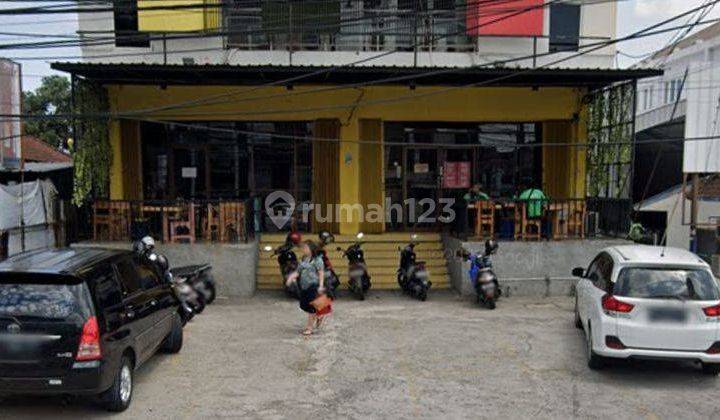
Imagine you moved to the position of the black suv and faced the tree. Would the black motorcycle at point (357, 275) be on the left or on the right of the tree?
right

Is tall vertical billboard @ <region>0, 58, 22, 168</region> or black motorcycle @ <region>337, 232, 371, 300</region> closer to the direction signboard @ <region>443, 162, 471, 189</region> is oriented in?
the black motorcycle

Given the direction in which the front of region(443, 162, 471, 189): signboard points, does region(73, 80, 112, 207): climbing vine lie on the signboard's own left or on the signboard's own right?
on the signboard's own right

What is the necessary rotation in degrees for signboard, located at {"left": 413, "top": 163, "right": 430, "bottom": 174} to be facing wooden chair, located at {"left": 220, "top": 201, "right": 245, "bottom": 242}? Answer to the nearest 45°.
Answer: approximately 45° to its right

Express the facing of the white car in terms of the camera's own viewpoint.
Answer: facing away from the viewer

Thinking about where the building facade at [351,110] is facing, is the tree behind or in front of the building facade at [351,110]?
behind
